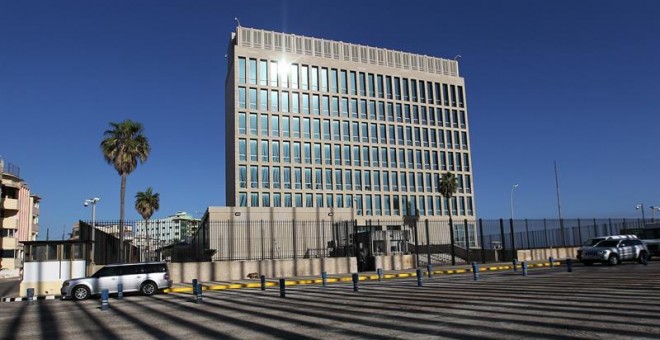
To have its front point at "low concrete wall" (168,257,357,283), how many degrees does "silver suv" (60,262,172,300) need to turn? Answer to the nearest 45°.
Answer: approximately 135° to its right

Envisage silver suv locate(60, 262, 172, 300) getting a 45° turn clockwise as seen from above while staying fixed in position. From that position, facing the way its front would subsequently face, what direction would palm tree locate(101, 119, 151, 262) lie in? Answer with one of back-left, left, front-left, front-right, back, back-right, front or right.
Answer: front-right

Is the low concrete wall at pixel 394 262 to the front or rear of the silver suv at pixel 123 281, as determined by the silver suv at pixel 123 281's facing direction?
to the rear

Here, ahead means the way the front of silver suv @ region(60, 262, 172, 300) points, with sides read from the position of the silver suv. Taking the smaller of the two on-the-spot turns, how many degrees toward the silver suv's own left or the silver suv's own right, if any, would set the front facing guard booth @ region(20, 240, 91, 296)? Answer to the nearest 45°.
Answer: approximately 45° to the silver suv's own right

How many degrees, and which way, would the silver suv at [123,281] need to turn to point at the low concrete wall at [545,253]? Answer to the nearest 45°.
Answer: approximately 180°

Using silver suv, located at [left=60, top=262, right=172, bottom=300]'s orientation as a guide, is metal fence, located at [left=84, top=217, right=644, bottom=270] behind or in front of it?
behind

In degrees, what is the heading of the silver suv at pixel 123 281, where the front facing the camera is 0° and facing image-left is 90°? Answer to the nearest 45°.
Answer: approximately 90°

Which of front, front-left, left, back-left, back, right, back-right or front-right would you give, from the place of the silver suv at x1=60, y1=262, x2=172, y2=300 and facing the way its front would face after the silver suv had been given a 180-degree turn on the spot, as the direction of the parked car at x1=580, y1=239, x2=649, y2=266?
front
